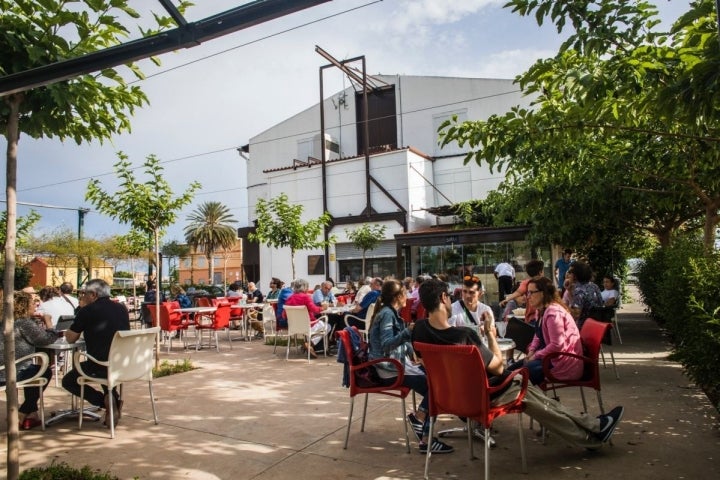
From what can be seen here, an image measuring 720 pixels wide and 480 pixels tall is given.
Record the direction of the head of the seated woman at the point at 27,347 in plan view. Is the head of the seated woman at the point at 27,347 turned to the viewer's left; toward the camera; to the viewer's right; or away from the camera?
to the viewer's right

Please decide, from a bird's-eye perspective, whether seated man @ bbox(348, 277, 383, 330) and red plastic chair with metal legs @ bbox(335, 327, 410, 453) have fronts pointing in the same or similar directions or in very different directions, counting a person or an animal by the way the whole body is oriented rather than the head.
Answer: very different directions

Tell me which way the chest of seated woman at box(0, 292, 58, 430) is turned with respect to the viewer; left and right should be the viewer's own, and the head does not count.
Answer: facing to the right of the viewer

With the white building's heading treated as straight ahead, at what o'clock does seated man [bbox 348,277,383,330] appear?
The seated man is roughly at 12 o'clock from the white building.

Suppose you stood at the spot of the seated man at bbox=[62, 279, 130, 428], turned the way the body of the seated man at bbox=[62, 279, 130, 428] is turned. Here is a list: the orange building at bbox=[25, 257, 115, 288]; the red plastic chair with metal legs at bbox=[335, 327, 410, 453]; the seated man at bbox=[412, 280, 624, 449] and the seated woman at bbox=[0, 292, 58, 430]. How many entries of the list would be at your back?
2

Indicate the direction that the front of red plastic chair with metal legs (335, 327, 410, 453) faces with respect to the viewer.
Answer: facing to the right of the viewer

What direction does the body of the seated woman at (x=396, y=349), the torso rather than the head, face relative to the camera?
to the viewer's right

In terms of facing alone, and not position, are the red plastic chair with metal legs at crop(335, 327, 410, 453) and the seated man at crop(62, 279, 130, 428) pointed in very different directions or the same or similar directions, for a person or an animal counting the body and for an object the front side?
very different directions

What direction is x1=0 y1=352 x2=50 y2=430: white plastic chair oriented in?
to the viewer's right

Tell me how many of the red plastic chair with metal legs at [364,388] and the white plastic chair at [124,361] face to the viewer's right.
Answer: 1

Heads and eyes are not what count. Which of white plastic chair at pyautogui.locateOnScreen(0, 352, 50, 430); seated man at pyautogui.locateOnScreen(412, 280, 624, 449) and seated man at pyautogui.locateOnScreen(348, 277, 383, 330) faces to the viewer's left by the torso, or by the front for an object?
seated man at pyautogui.locateOnScreen(348, 277, 383, 330)

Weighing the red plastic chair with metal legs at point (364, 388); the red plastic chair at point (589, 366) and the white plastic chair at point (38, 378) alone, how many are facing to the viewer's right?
2

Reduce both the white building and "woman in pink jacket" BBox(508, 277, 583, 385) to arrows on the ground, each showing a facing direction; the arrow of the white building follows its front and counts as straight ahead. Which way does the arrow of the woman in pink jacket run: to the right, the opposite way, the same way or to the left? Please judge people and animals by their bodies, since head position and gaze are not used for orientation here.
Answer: to the right

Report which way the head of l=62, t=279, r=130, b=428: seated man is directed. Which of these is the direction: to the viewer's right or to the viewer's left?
to the viewer's left
